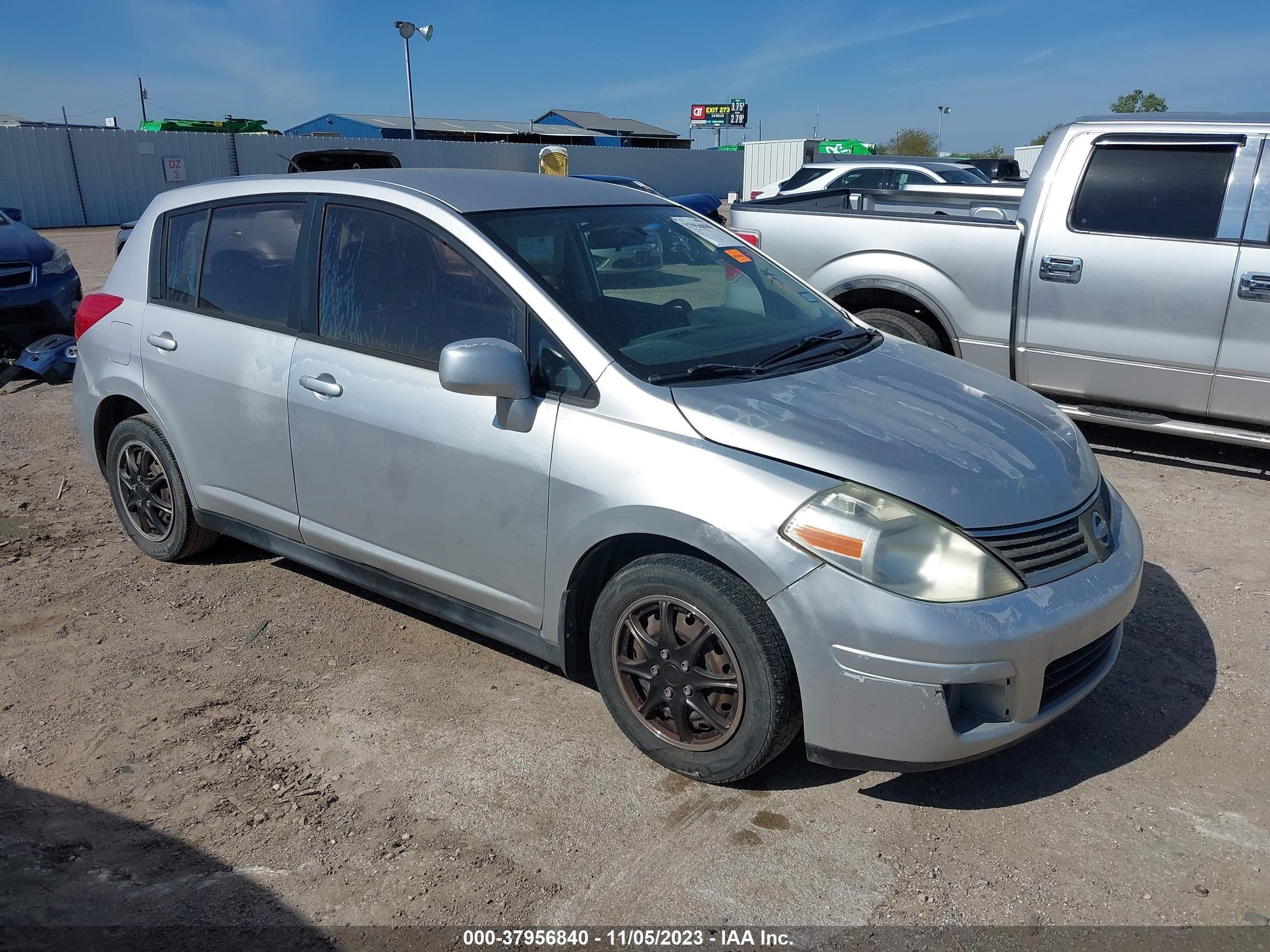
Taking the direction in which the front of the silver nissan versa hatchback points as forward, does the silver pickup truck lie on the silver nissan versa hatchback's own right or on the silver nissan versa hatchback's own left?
on the silver nissan versa hatchback's own left

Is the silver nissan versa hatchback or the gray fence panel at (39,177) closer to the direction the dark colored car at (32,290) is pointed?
the silver nissan versa hatchback

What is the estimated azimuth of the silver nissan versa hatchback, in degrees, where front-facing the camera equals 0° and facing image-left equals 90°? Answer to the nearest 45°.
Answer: approximately 315°

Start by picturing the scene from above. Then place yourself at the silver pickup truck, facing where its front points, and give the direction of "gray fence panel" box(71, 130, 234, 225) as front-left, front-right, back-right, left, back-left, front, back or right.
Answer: back-left

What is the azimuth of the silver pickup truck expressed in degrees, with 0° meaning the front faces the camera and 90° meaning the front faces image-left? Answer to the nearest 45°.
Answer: approximately 270°

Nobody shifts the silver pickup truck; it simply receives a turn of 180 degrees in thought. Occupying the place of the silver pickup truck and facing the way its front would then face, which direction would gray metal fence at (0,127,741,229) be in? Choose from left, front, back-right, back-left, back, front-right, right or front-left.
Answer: front-right

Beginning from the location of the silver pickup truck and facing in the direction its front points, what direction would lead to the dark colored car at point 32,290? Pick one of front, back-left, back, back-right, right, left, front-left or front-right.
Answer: back

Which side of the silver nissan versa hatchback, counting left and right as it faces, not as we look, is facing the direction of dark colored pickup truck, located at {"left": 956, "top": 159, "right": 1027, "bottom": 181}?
left

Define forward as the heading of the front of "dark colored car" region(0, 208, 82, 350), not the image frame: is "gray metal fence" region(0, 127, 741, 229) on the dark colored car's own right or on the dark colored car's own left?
on the dark colored car's own left

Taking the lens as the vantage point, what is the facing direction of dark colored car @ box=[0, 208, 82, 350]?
facing the viewer and to the right of the viewer
